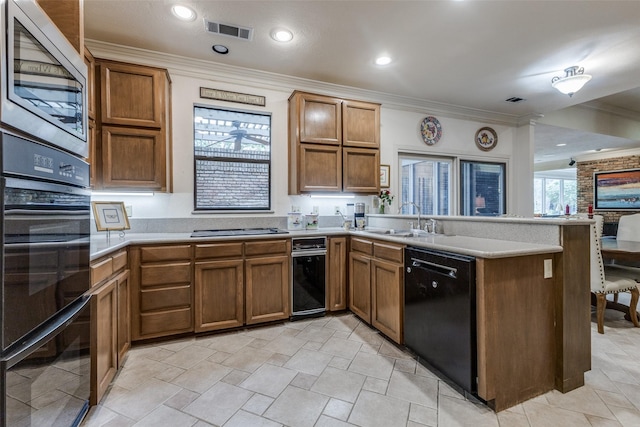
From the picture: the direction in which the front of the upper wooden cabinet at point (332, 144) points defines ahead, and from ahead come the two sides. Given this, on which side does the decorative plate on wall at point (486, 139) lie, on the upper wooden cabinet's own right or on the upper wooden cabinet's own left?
on the upper wooden cabinet's own left

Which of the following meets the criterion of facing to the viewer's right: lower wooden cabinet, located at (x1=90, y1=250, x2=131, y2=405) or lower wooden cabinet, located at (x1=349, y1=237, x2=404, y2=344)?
lower wooden cabinet, located at (x1=90, y1=250, x2=131, y2=405)

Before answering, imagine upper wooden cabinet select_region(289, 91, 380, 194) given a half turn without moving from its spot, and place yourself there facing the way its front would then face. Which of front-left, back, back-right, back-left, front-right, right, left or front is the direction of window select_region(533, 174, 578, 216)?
right

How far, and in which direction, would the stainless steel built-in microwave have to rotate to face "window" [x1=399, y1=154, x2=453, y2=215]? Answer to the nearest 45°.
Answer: approximately 45° to its left

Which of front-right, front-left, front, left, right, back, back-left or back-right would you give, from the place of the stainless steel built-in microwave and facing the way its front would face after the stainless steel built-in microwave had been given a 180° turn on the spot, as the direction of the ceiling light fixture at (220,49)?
right

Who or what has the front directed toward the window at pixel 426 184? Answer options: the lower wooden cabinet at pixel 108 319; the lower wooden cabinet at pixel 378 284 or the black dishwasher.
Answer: the lower wooden cabinet at pixel 108 319

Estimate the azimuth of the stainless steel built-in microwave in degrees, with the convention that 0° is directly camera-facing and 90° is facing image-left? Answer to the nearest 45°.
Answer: approximately 315°

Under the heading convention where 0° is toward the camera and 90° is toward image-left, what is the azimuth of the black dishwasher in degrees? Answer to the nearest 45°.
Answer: approximately 45°

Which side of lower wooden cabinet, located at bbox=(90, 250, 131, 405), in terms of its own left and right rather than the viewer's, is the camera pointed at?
right

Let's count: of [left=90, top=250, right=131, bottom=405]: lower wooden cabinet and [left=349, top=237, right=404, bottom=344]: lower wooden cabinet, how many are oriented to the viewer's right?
1

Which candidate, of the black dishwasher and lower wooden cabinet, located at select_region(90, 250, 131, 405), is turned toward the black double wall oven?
the black dishwasher
